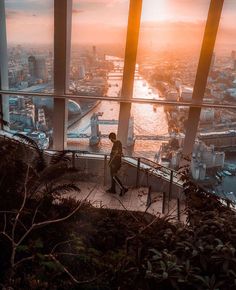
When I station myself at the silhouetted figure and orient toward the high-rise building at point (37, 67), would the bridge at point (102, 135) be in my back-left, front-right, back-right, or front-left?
front-right

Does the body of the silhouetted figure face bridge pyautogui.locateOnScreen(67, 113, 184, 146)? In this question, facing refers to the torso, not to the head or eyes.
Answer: no
